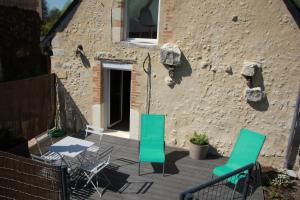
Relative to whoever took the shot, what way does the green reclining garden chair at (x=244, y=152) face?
facing the viewer and to the left of the viewer

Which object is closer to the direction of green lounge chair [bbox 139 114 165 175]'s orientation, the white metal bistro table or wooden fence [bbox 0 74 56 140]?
the white metal bistro table

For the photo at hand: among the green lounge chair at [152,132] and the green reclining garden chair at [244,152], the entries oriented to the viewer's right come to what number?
0

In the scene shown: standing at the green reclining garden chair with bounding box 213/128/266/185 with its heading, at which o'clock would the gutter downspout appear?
The gutter downspout is roughly at 6 o'clock from the green reclining garden chair.

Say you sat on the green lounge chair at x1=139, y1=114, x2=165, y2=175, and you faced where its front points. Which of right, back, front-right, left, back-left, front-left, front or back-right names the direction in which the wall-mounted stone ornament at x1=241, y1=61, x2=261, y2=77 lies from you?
left

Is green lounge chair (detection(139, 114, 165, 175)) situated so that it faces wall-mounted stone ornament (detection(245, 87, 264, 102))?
no

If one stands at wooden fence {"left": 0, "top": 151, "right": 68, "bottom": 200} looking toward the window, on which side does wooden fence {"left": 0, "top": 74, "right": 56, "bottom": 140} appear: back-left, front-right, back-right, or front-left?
front-left

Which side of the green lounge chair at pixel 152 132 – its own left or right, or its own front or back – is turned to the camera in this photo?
front

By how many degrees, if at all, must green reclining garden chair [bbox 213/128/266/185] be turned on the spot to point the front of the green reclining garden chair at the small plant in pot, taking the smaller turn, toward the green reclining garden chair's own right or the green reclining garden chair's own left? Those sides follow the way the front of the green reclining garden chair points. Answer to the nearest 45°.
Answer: approximately 90° to the green reclining garden chair's own right

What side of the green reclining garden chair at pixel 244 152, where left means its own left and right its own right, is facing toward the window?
right

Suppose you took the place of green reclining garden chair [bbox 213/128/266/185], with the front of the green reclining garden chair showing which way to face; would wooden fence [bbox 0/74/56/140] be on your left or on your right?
on your right

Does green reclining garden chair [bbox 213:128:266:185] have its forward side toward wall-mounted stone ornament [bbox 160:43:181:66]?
no

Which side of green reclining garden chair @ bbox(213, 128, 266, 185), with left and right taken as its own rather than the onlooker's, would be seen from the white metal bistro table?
front

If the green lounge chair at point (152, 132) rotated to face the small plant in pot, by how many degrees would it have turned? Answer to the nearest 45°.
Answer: approximately 90° to its left

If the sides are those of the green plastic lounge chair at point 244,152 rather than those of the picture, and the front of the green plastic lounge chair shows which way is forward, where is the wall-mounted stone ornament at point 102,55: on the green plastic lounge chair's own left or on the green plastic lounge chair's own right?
on the green plastic lounge chair's own right

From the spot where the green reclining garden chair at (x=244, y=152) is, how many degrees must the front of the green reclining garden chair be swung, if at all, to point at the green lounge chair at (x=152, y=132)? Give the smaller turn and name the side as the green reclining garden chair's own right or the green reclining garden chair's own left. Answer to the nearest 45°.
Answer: approximately 45° to the green reclining garden chair's own right

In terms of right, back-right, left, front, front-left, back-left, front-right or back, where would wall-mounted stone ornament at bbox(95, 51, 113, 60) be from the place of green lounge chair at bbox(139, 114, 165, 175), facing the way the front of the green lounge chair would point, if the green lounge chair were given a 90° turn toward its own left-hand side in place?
back-left

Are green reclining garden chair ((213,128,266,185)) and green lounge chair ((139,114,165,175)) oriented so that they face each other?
no

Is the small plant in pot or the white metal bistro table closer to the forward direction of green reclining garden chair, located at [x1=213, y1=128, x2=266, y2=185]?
the white metal bistro table
